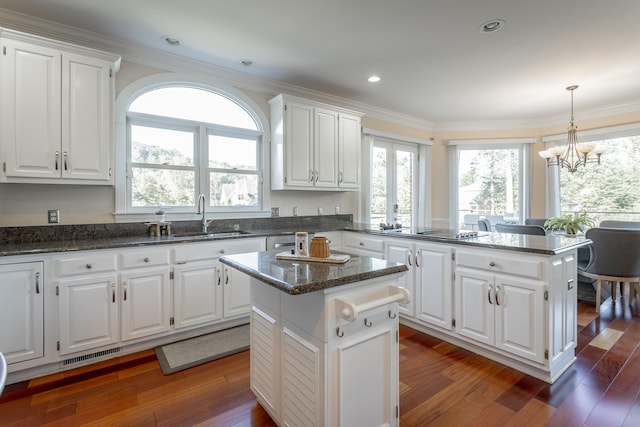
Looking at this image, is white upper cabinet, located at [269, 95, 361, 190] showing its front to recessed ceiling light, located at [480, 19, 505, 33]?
yes

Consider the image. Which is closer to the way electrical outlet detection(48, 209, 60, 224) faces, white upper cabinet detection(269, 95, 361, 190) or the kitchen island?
the kitchen island

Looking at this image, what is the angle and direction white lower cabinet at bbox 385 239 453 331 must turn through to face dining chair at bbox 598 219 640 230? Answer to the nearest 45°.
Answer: approximately 180°

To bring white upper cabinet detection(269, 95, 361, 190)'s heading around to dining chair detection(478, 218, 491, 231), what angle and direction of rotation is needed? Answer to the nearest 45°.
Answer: approximately 45° to its left

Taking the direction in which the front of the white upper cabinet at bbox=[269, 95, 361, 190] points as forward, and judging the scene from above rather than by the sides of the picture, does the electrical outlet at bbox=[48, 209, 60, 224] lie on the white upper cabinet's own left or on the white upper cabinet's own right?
on the white upper cabinet's own right

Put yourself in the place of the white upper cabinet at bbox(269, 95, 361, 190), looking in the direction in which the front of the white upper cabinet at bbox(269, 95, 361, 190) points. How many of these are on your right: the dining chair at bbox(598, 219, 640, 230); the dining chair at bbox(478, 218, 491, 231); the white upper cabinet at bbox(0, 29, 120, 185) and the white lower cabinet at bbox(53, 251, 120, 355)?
2

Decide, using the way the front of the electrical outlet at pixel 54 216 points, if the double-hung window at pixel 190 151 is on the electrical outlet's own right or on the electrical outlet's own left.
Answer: on the electrical outlet's own left

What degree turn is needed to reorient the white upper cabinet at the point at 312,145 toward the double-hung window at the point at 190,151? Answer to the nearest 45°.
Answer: approximately 135° to its right

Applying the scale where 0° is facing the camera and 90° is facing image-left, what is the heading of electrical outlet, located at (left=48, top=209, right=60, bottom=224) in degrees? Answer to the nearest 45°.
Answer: approximately 0°
